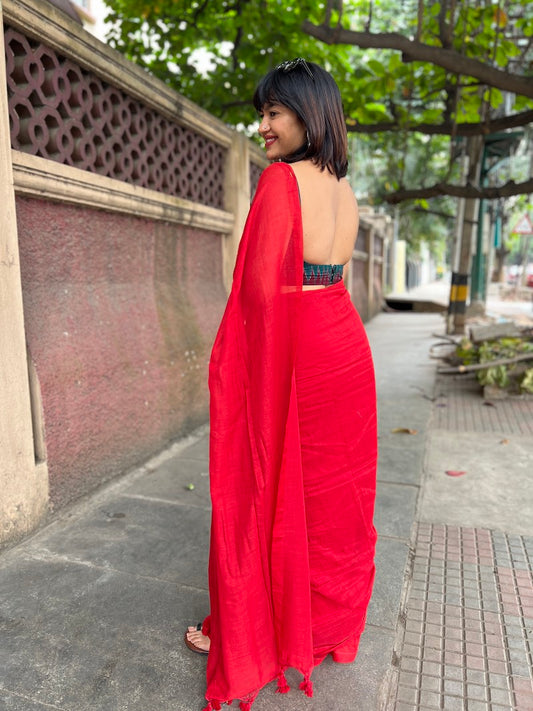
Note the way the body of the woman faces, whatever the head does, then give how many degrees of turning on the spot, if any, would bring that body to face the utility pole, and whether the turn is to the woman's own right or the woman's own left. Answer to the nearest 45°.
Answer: approximately 45° to the woman's own right

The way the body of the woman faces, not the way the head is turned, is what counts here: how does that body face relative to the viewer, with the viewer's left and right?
facing away from the viewer and to the left of the viewer

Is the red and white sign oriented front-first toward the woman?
yes

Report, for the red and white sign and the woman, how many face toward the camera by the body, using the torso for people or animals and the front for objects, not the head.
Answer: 1

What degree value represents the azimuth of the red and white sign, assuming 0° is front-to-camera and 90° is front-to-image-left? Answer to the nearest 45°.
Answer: approximately 0°

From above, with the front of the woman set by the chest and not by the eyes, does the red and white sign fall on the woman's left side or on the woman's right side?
on the woman's right side

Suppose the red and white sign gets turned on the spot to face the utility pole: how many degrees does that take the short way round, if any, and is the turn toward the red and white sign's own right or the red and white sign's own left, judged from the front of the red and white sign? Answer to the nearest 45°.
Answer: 0° — it already faces it
